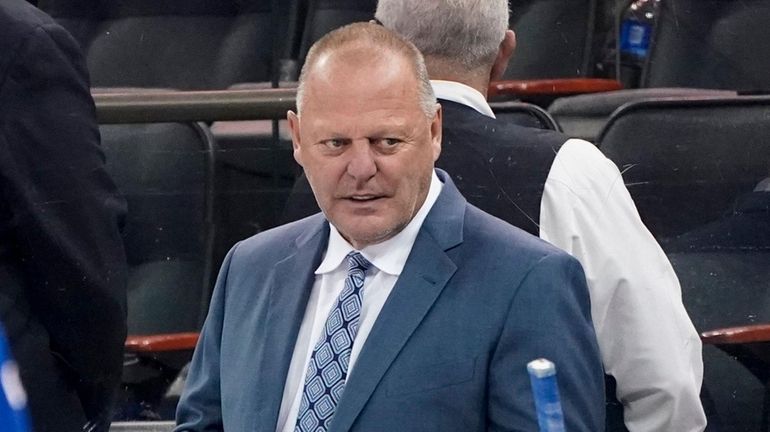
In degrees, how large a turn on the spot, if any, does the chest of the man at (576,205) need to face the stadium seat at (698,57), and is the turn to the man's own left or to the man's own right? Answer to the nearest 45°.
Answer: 0° — they already face it

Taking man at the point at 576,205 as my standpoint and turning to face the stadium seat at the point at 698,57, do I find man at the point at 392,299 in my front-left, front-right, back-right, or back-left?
back-left

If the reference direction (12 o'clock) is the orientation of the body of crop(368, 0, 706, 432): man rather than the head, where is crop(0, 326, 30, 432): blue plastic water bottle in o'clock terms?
The blue plastic water bottle is roughly at 7 o'clock from the man.

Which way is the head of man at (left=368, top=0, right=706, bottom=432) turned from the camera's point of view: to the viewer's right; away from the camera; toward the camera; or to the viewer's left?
away from the camera

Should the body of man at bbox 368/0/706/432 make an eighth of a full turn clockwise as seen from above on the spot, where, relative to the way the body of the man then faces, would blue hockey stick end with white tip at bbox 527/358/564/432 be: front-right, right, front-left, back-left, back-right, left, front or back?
back-right

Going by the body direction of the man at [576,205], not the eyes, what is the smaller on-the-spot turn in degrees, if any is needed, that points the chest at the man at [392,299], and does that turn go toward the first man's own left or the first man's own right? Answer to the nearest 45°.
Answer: approximately 135° to the first man's own left

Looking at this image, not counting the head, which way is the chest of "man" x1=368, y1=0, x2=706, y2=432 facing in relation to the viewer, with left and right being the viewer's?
facing away from the viewer
